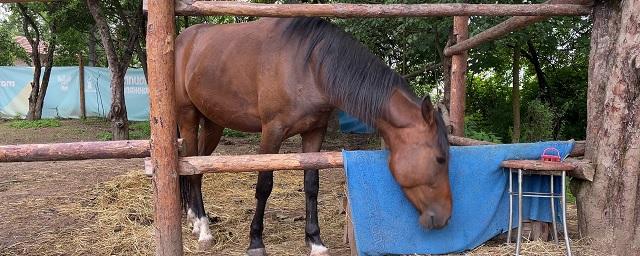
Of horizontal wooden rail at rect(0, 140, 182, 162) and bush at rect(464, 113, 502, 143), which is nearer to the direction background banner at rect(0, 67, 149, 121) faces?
the horizontal wooden rail

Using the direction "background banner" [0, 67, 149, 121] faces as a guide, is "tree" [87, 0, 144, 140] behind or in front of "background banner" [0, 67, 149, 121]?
in front

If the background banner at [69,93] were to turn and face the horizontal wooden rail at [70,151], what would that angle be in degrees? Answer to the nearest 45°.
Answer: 0° — it already faces it

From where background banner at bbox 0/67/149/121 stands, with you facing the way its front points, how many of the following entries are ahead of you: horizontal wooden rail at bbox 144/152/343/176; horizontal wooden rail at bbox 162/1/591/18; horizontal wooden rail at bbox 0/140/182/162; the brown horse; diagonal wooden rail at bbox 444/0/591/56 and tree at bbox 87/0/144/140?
6

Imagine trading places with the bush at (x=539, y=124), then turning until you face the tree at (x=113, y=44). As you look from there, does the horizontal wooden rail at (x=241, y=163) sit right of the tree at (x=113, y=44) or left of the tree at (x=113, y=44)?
left

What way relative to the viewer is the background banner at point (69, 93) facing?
toward the camera

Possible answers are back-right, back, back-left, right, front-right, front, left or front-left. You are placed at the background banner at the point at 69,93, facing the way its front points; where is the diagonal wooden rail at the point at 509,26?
front

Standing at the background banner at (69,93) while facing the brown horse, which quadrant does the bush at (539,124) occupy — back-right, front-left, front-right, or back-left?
front-left

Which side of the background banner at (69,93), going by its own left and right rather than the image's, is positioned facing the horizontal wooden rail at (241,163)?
front

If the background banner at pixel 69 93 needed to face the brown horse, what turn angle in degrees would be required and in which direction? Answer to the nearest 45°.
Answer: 0° — it already faces it

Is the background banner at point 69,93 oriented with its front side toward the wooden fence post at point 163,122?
yes

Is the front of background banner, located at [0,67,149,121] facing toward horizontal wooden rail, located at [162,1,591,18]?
yes

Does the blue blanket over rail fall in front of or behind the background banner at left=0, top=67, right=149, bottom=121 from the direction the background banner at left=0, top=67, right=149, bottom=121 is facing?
in front
